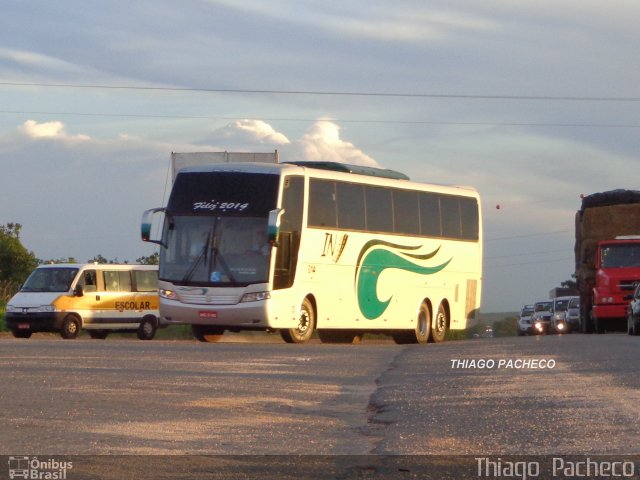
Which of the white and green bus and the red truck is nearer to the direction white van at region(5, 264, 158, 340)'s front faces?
the white and green bus

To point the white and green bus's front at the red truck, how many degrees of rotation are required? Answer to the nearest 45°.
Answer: approximately 180°

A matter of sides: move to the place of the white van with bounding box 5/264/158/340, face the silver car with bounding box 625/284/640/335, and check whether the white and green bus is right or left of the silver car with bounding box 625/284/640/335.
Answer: right

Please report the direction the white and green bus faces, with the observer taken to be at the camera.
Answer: facing the viewer and to the left of the viewer

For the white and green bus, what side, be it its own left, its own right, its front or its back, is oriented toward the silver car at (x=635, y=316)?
back

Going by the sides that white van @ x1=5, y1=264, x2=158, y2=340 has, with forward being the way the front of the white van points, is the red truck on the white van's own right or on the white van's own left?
on the white van's own left

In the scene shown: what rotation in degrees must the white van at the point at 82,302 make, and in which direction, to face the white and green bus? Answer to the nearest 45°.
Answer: approximately 90° to its left
